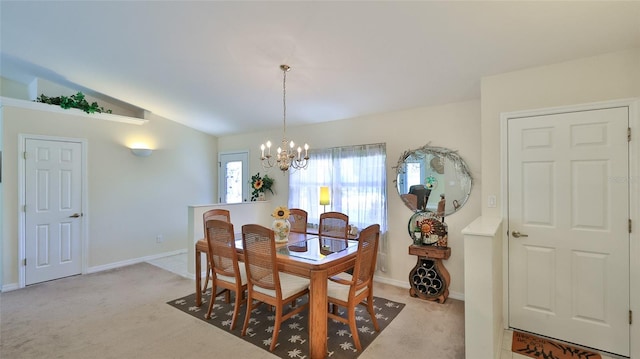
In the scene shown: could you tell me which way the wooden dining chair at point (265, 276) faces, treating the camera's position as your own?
facing away from the viewer and to the right of the viewer

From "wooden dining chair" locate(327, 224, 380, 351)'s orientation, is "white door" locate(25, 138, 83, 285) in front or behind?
in front

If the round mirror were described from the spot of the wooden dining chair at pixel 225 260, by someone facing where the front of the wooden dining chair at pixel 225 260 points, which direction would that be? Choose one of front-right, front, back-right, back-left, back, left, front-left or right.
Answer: front-right

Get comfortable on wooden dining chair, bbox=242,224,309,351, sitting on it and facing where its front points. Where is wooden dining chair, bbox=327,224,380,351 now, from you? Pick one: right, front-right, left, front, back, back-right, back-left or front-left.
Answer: front-right

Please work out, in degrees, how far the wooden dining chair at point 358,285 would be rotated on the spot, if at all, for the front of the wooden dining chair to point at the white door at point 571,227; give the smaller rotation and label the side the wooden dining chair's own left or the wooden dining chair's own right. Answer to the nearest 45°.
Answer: approximately 135° to the wooden dining chair's own right

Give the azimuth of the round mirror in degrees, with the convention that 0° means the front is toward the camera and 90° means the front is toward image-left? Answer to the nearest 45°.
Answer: approximately 0°

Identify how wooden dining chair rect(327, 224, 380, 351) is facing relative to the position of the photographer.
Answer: facing away from the viewer and to the left of the viewer

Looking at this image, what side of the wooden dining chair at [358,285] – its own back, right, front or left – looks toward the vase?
front

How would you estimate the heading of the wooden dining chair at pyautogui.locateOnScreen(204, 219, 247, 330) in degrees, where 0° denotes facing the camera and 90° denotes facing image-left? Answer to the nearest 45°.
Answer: approximately 225°

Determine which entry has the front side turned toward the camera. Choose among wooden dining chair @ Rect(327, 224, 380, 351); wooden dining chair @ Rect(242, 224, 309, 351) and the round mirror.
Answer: the round mirror

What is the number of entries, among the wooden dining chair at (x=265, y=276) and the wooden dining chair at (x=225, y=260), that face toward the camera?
0

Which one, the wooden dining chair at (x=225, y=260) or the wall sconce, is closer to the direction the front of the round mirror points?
the wooden dining chair
